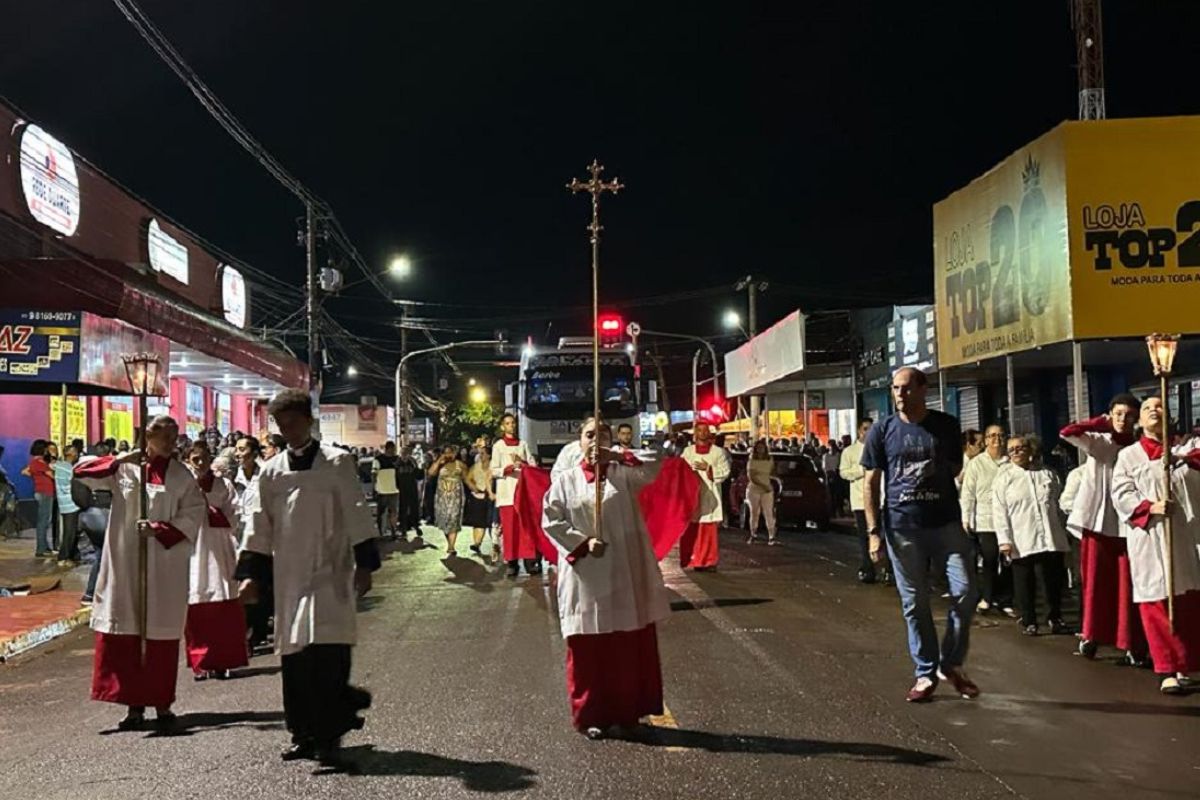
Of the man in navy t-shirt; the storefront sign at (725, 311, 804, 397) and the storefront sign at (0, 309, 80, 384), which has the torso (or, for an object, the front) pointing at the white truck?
the storefront sign at (725, 311, 804, 397)

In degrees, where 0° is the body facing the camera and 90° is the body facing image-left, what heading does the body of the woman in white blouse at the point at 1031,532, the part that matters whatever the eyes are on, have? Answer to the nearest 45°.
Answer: approximately 0°

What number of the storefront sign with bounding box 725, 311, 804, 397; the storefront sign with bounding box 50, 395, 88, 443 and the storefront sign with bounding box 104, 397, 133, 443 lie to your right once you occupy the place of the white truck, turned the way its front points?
2

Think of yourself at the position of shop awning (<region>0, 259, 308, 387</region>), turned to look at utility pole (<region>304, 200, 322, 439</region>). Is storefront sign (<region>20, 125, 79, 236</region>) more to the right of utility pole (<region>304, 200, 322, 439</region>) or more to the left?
left

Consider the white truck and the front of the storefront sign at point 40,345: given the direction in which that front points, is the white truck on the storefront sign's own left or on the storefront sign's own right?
on the storefront sign's own left

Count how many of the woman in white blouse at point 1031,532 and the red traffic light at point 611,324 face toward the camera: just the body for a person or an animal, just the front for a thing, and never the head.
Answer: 2

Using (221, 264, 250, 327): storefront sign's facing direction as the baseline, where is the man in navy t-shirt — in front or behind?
in front

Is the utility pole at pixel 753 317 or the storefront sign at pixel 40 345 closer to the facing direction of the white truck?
the storefront sign

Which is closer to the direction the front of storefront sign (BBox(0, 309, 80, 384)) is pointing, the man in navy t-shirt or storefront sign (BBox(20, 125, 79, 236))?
the man in navy t-shirt

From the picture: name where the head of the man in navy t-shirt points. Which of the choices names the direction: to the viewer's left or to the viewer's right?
to the viewer's left

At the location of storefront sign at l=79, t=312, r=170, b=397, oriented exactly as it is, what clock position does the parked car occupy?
The parked car is roughly at 11 o'clock from the storefront sign.
